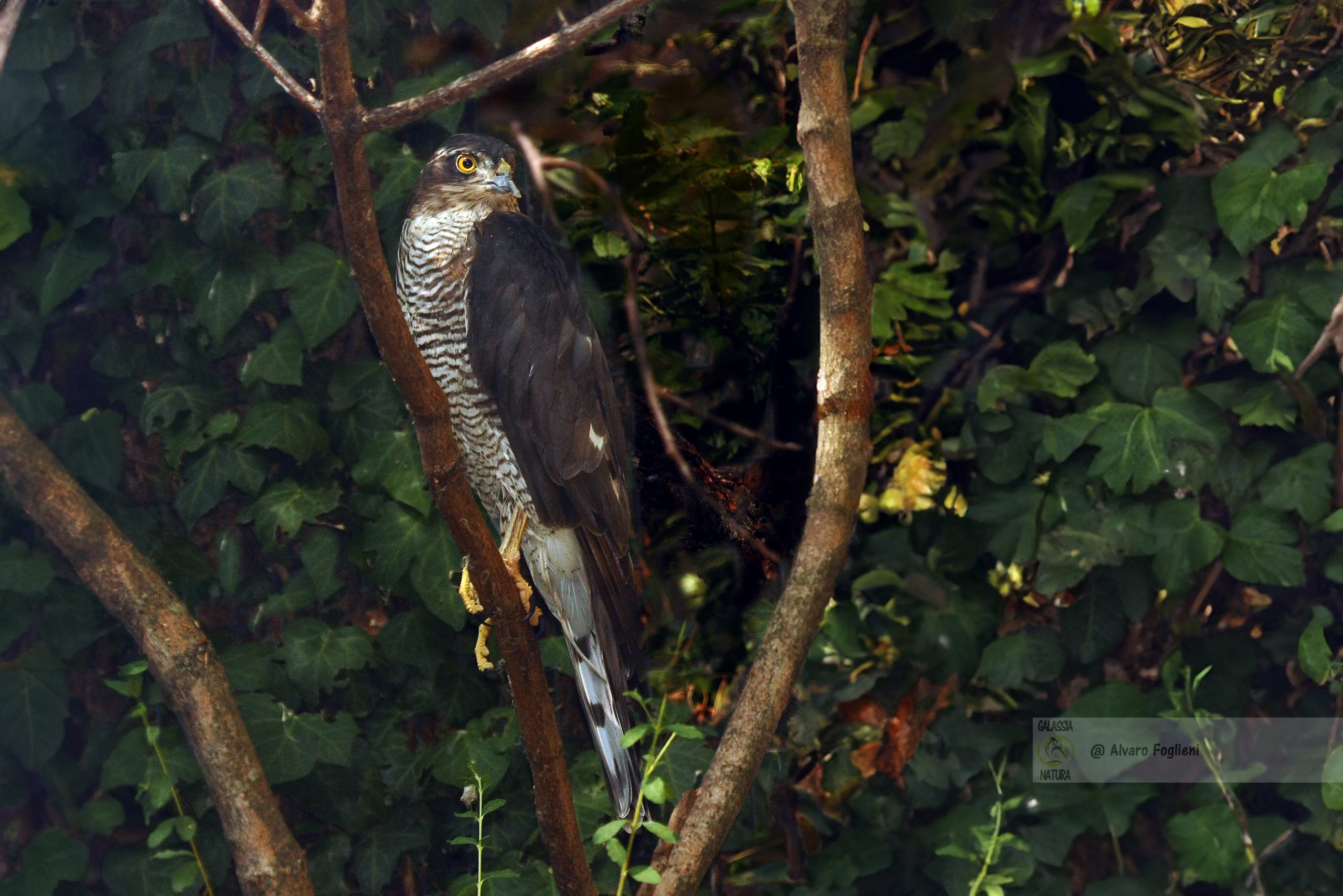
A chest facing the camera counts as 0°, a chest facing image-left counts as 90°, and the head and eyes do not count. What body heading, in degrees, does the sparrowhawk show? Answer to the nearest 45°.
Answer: approximately 90°

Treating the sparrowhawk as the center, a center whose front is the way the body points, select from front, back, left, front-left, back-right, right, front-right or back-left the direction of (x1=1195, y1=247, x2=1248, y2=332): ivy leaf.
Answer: back

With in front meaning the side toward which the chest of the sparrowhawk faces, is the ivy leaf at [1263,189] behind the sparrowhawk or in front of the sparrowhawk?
behind
